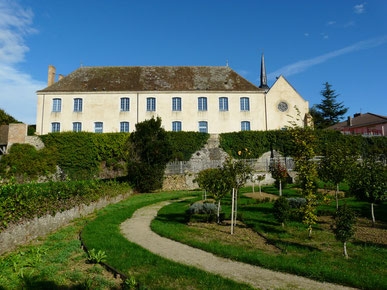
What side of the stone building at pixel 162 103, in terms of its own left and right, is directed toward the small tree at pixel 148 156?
front

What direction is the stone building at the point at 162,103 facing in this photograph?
toward the camera

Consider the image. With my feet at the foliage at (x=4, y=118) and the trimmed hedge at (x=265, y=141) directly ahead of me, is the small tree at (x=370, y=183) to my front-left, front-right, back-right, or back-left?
front-right

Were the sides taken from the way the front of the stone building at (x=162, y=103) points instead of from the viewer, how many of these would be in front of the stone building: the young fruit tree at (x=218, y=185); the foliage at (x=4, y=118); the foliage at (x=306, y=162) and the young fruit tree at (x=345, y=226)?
3

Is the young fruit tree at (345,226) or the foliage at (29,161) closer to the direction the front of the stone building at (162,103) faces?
the young fruit tree

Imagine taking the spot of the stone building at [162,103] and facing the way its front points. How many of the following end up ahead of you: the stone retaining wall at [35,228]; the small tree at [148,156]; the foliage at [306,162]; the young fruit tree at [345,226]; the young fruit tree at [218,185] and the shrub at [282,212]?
6

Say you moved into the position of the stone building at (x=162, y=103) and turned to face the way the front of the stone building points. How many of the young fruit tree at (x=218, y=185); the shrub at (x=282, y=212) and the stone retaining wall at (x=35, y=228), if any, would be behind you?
0

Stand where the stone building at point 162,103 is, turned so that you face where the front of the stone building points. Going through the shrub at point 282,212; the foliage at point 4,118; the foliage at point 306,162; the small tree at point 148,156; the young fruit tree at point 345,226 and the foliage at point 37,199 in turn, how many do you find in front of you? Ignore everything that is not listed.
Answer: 5

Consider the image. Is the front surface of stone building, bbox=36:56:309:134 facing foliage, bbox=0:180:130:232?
yes

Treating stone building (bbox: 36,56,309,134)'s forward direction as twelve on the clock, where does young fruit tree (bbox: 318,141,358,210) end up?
The young fruit tree is roughly at 11 o'clock from the stone building.

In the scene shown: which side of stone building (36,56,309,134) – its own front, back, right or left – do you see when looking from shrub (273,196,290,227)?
front

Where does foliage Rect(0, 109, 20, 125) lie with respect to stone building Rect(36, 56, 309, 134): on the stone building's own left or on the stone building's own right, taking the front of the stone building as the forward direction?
on the stone building's own right

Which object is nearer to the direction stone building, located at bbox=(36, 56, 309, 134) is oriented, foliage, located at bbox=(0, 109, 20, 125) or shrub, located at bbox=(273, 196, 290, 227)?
the shrub

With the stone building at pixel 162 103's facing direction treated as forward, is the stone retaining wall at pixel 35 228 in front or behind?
in front

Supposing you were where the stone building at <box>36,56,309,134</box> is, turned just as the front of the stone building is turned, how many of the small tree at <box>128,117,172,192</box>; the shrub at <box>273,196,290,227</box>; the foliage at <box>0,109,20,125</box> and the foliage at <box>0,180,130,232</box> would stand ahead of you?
3

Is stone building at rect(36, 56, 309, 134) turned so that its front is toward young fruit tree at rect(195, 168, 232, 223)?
yes

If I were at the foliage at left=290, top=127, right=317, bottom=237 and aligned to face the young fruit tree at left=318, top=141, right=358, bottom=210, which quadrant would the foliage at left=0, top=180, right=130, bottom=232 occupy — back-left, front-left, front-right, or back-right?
back-left
